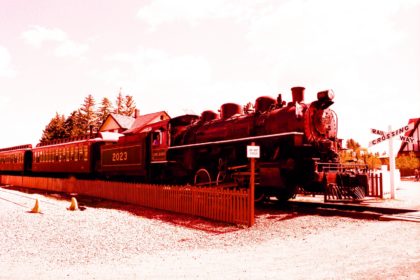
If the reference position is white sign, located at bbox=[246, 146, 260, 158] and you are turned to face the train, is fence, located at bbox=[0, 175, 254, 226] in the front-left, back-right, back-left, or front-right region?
front-left

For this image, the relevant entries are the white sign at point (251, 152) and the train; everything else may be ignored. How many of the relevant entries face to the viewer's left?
0

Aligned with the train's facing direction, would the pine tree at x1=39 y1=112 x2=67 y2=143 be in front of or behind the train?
behind

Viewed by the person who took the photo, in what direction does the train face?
facing the viewer and to the right of the viewer

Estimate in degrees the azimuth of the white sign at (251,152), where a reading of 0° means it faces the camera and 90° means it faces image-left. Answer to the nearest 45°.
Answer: approximately 0°

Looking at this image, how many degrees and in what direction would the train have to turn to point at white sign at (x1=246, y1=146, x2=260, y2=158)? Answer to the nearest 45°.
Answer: approximately 45° to its right

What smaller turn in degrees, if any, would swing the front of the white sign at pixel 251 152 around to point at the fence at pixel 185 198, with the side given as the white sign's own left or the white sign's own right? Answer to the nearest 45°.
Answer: approximately 135° to the white sign's own right

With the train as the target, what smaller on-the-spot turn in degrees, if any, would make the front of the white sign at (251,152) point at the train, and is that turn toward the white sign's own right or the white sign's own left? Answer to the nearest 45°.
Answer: approximately 180°

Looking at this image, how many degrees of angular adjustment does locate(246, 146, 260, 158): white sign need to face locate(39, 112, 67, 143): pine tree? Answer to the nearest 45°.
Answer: approximately 135° to its right

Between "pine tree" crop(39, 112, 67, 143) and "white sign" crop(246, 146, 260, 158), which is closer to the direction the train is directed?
the white sign
